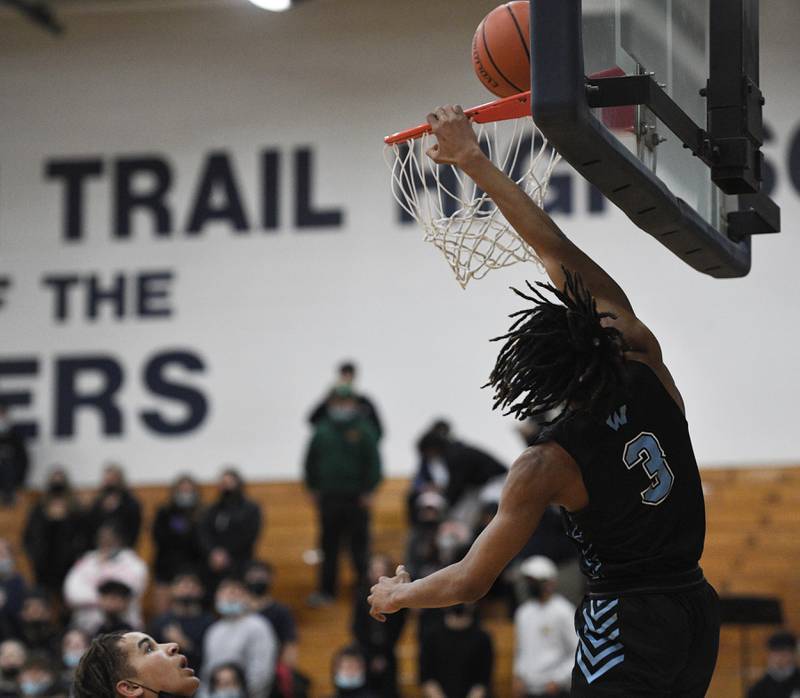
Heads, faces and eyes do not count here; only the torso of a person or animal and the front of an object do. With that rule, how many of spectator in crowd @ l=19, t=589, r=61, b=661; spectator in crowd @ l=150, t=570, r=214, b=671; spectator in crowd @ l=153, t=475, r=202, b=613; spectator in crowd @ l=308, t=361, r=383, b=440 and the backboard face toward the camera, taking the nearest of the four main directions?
4

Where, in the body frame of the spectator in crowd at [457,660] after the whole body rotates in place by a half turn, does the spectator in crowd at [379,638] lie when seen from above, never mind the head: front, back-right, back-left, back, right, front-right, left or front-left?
front-left

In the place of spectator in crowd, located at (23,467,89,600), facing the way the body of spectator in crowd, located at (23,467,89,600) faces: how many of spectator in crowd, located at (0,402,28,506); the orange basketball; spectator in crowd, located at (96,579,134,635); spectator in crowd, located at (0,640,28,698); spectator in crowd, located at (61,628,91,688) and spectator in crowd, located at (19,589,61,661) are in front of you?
5

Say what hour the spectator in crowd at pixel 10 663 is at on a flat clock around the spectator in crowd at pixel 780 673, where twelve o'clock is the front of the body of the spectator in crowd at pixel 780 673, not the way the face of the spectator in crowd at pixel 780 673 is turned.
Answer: the spectator in crowd at pixel 10 663 is roughly at 3 o'clock from the spectator in crowd at pixel 780 673.

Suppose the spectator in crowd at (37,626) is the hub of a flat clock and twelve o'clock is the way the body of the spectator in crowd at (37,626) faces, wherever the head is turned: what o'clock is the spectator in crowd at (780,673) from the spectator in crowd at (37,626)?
the spectator in crowd at (780,673) is roughly at 10 o'clock from the spectator in crowd at (37,626).

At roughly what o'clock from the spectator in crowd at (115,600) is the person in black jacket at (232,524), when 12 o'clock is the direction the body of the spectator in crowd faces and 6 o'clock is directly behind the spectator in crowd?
The person in black jacket is roughly at 7 o'clock from the spectator in crowd.

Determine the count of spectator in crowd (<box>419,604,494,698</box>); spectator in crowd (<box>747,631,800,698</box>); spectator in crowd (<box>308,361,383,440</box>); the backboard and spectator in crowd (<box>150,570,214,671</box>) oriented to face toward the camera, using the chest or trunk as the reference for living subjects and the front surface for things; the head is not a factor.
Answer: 4

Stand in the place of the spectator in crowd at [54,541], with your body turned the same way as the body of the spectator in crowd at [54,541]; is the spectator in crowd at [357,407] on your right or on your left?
on your left

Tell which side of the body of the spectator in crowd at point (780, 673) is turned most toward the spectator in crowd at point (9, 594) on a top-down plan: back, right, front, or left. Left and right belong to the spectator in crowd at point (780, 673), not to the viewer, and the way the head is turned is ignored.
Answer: right
